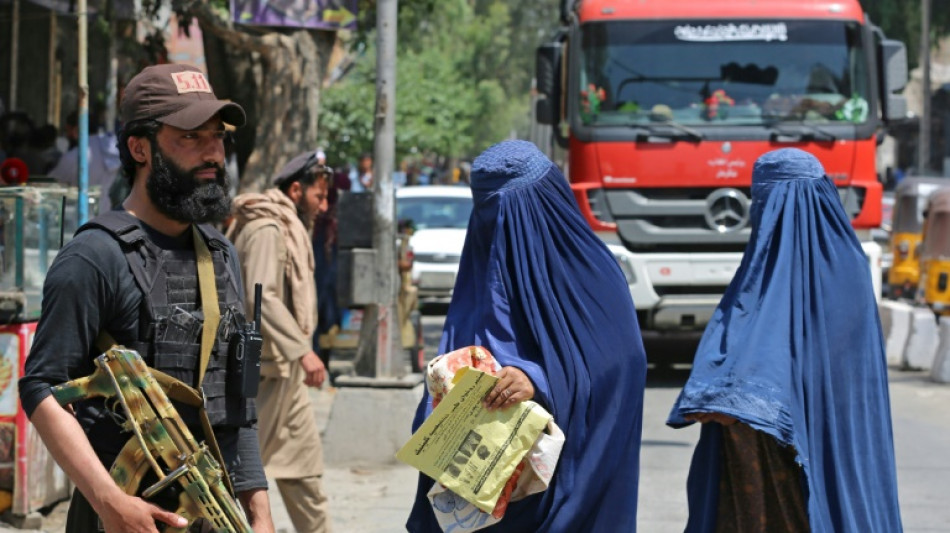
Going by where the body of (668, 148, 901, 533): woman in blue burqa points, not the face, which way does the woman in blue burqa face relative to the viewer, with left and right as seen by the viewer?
facing the viewer and to the left of the viewer

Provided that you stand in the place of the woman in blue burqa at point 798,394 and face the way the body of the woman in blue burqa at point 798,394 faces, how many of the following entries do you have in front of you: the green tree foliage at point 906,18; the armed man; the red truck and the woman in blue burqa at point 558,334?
2

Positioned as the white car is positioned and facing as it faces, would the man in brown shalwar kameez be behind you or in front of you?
in front

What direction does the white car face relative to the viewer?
toward the camera

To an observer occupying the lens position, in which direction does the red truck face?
facing the viewer

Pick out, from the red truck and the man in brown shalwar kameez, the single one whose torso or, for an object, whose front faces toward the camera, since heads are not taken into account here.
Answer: the red truck

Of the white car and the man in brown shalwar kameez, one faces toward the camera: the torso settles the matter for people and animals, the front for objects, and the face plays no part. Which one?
the white car

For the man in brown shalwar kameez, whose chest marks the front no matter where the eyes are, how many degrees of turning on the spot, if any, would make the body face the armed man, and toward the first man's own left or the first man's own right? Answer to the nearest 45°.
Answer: approximately 90° to the first man's own right

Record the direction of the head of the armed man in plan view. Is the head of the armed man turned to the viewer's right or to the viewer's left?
to the viewer's right

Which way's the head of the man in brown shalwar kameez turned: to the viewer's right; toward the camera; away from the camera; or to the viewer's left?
to the viewer's right

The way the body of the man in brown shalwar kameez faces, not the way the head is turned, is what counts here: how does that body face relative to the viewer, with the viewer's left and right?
facing to the right of the viewer

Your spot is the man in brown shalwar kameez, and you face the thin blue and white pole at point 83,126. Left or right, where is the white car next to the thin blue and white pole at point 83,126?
right

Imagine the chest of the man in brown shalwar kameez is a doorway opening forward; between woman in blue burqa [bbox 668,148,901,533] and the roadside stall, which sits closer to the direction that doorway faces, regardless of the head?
the woman in blue burqa

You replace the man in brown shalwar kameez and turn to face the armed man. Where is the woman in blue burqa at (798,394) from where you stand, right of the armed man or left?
left

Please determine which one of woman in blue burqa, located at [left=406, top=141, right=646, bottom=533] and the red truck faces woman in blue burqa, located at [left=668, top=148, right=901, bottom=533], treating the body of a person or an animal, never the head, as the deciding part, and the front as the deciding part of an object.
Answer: the red truck
